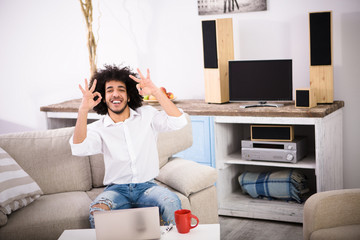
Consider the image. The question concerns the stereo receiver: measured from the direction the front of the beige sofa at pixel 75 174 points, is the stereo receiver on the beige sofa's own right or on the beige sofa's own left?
on the beige sofa's own left

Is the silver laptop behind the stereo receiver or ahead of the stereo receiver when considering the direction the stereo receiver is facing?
ahead

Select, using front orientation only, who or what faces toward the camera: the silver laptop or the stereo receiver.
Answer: the stereo receiver

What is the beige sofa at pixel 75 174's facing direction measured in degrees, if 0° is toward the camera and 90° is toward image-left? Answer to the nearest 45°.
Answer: approximately 0°

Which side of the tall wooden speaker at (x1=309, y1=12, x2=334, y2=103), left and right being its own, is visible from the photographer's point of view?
front

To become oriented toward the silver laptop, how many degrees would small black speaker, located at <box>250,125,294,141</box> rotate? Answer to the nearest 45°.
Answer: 0° — it already faces it

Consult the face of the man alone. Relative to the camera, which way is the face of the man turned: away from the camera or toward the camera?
toward the camera

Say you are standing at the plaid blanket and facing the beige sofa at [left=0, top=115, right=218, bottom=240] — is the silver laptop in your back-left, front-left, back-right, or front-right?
front-left

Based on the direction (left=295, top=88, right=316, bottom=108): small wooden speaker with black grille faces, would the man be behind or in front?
in front

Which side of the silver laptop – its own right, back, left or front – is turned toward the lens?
back

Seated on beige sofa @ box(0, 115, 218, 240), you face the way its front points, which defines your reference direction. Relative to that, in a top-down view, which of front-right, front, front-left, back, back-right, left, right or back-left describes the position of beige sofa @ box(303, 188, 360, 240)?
front-left

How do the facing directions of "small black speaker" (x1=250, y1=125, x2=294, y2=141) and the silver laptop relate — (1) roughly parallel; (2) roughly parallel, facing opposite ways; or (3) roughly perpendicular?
roughly parallel, facing opposite ways

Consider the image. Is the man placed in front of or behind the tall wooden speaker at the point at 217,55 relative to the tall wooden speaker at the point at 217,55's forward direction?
in front

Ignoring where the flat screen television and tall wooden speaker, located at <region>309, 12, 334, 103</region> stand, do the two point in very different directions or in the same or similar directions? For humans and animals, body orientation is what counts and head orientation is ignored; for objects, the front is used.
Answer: same or similar directions

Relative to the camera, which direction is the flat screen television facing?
toward the camera

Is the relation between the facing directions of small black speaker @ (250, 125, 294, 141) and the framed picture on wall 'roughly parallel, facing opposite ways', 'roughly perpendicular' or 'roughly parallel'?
roughly parallel
